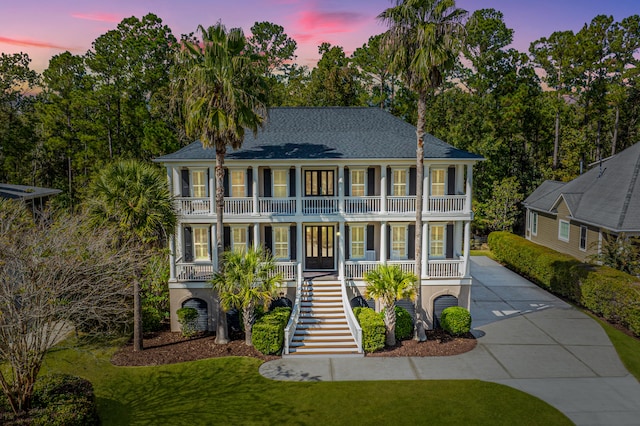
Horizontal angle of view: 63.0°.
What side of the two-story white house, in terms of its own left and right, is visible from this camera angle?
front

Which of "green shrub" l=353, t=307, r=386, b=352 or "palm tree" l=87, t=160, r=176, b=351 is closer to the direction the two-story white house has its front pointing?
the green shrub

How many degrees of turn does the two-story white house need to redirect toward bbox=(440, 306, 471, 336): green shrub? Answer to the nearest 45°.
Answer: approximately 45° to its left

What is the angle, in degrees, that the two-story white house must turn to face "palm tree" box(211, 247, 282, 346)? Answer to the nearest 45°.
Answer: approximately 45° to its right

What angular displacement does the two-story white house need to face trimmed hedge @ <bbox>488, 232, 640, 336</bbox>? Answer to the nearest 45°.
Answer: approximately 90° to its left

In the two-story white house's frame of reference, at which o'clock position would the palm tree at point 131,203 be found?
The palm tree is roughly at 2 o'clock from the two-story white house.

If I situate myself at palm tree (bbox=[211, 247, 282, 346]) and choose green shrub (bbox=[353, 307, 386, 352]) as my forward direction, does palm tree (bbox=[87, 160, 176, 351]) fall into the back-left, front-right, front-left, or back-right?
back-right

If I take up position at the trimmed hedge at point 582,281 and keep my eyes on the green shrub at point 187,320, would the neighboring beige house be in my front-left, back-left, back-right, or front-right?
back-right

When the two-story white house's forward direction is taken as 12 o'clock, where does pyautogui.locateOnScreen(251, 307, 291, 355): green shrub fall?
The green shrub is roughly at 1 o'clock from the two-story white house.
